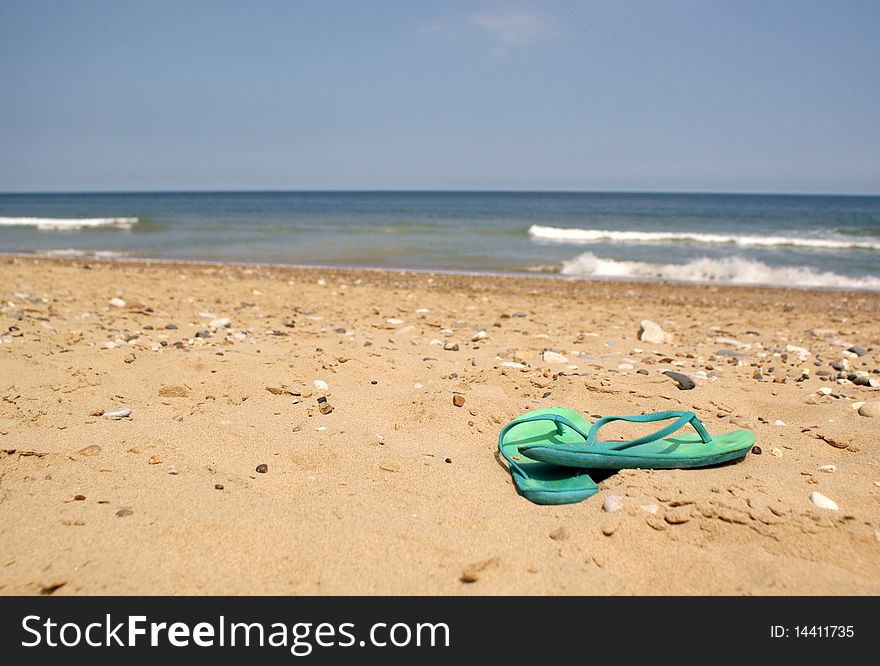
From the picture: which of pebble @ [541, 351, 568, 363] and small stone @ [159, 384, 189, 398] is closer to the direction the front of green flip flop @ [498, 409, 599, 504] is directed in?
the pebble

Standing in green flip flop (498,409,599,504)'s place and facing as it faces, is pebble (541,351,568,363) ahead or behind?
ahead

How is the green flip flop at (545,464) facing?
away from the camera

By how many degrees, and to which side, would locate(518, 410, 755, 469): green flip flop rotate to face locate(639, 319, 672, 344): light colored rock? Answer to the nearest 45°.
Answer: approximately 90° to its left

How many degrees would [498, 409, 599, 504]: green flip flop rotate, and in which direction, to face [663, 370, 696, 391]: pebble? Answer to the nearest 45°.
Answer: approximately 45° to its right

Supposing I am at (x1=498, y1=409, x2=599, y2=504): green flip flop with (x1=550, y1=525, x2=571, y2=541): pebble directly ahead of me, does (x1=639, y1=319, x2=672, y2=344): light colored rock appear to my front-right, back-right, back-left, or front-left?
back-left

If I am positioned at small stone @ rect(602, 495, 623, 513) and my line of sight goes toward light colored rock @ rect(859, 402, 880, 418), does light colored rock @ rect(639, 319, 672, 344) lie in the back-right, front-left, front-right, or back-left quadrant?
front-left

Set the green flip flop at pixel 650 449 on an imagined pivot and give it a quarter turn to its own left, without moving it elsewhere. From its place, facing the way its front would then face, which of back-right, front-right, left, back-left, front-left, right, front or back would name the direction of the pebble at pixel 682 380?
front

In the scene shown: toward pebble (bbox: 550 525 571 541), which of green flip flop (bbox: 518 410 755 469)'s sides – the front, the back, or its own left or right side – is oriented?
right

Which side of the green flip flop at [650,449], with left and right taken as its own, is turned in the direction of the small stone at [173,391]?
back

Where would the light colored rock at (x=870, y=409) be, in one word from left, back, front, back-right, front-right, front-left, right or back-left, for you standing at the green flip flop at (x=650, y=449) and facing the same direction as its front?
front-left

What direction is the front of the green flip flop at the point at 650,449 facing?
to the viewer's right

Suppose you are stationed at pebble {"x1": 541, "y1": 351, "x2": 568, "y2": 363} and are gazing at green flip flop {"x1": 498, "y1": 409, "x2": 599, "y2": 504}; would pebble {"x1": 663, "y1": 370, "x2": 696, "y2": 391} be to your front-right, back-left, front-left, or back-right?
front-left
